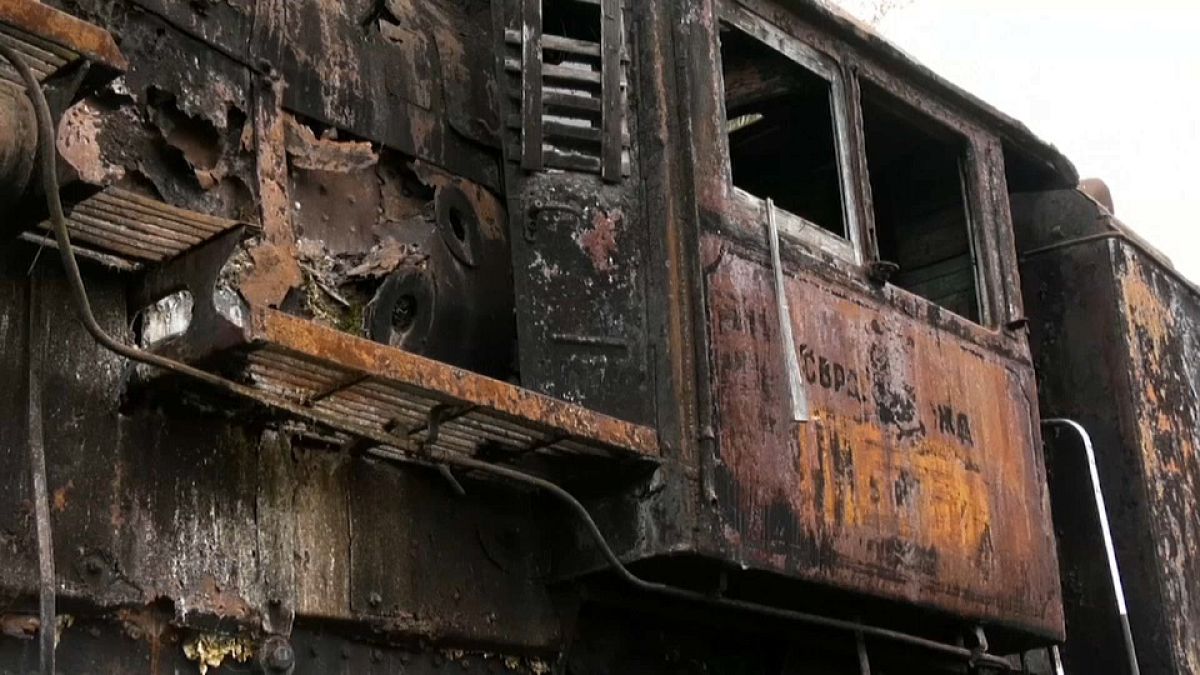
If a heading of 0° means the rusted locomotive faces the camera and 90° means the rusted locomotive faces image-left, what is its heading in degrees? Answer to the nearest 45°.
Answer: approximately 45°
